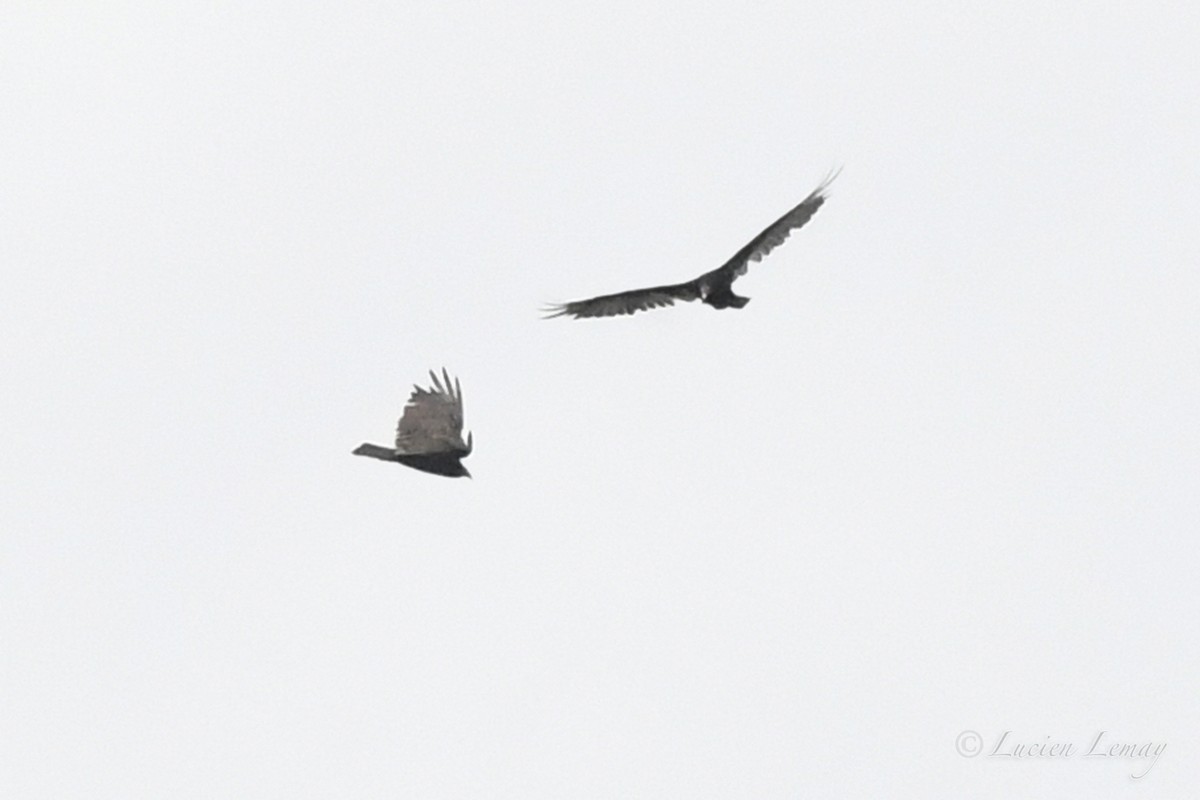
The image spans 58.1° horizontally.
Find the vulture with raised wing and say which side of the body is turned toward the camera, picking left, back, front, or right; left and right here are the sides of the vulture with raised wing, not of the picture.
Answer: right
